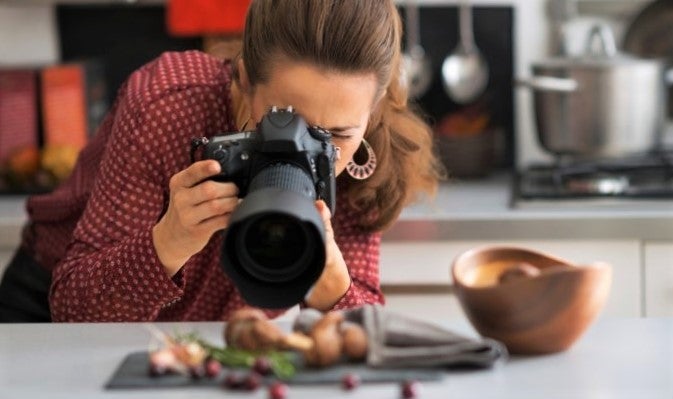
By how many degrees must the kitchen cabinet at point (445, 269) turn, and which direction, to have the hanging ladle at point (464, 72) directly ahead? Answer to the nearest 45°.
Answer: approximately 180°

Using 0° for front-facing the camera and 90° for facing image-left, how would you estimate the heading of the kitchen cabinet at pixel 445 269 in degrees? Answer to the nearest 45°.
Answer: approximately 0°

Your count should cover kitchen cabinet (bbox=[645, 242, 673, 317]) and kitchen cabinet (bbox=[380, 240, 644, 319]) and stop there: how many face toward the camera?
2

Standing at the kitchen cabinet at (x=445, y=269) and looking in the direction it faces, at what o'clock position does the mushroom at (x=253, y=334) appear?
The mushroom is roughly at 12 o'clock from the kitchen cabinet.

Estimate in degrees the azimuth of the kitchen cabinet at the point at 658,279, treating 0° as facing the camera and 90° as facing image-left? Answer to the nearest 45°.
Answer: approximately 0°

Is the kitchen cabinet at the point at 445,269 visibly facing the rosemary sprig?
yes

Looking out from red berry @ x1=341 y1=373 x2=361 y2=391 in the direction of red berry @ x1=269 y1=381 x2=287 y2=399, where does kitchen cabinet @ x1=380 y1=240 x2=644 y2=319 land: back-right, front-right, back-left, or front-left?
back-right

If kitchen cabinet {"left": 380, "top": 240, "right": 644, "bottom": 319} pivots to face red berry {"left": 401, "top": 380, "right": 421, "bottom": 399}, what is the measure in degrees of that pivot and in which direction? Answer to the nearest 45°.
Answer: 0° — it already faces it
